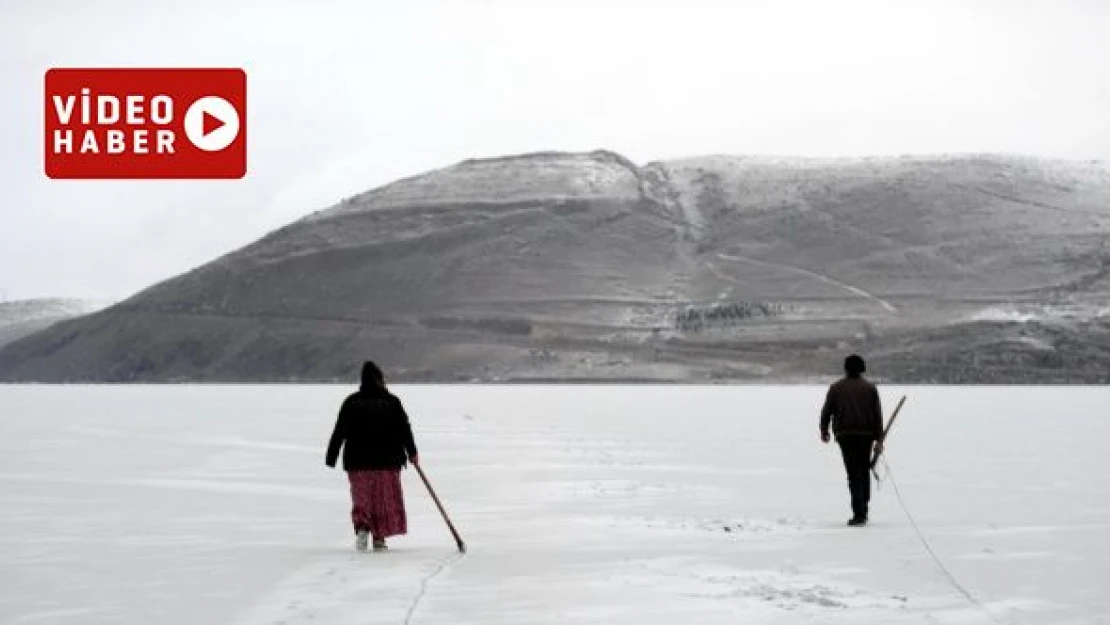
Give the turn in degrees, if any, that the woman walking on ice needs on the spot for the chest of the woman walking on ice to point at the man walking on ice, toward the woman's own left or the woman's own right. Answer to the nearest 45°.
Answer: approximately 90° to the woman's own right

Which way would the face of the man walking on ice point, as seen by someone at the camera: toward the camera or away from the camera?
away from the camera

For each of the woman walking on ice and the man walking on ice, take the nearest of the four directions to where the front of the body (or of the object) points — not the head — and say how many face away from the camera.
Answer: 2

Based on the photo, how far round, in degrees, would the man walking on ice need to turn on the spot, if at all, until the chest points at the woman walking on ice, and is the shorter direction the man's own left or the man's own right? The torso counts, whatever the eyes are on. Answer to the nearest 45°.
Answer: approximately 135° to the man's own left

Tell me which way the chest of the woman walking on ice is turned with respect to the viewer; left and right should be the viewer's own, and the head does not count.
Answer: facing away from the viewer

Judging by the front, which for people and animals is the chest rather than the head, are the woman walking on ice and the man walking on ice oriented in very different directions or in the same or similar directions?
same or similar directions

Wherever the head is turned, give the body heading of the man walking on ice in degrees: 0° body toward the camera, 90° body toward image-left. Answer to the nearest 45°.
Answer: approximately 180°
